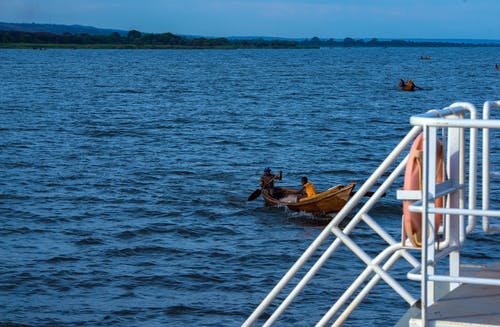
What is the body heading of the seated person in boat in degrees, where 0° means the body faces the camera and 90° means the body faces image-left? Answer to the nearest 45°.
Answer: approximately 270°

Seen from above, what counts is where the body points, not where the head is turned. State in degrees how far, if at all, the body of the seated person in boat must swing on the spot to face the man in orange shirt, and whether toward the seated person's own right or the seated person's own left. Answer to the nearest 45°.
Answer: approximately 45° to the seated person's own right
